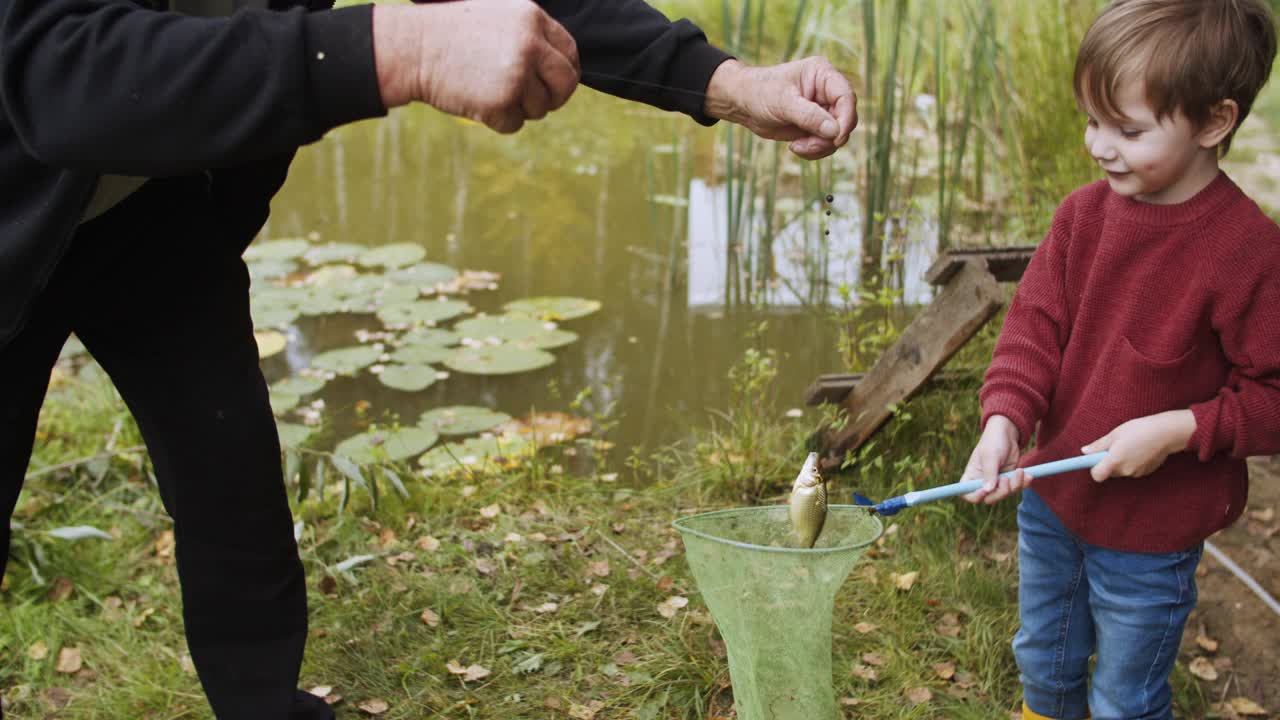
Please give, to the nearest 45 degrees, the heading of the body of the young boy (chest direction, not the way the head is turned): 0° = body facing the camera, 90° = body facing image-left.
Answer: approximately 45°

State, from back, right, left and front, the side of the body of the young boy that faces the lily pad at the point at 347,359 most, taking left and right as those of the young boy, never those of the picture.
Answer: right

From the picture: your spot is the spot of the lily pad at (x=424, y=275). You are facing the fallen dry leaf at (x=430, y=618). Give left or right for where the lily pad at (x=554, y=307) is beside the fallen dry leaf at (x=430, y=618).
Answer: left

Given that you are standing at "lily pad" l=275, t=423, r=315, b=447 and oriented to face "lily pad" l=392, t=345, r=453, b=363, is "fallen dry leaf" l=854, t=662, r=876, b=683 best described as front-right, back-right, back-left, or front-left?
back-right

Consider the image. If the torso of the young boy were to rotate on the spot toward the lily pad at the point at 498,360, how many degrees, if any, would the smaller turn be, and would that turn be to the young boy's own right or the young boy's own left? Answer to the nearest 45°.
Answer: approximately 90° to the young boy's own right

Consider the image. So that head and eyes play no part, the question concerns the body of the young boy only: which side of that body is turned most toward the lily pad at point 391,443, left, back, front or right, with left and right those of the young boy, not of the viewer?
right

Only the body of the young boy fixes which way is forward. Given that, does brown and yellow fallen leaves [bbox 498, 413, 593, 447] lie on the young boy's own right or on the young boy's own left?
on the young boy's own right

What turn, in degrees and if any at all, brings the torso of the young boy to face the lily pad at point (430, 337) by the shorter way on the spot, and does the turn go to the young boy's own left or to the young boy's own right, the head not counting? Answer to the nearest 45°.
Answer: approximately 90° to the young boy's own right
